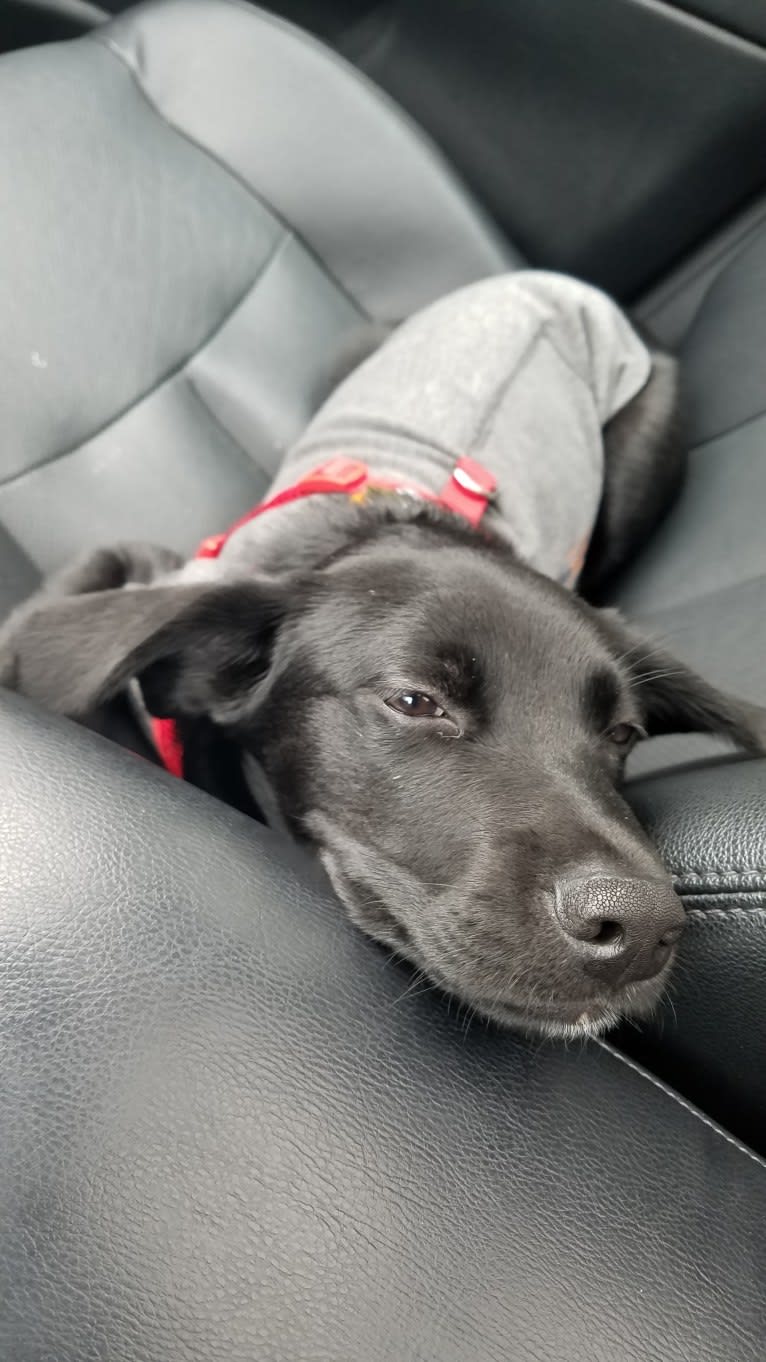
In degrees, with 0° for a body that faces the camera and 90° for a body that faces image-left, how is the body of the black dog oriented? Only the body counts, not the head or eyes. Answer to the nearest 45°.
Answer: approximately 45°
